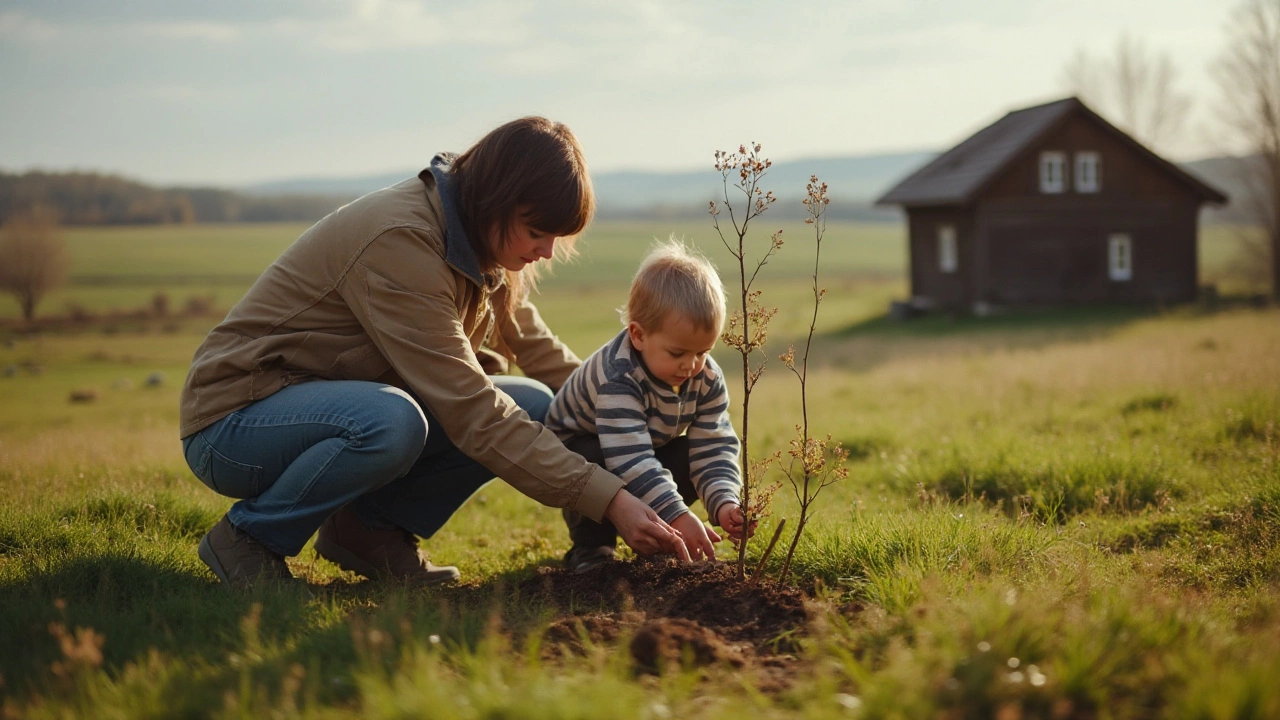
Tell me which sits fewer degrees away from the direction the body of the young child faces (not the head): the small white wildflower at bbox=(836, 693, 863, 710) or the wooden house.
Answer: the small white wildflower

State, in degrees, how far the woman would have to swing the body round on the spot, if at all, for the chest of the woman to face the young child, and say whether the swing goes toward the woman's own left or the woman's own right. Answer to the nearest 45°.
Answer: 0° — they already face them

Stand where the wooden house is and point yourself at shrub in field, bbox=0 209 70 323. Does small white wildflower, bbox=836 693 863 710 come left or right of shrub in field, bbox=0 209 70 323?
left

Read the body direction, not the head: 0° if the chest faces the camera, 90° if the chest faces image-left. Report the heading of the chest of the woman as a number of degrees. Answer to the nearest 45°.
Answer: approximately 270°

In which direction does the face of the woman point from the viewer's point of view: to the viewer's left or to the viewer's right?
to the viewer's right

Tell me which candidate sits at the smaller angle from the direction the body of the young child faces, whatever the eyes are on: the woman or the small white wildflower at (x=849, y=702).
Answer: the small white wildflower

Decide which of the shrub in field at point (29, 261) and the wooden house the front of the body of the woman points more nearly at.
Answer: the wooden house

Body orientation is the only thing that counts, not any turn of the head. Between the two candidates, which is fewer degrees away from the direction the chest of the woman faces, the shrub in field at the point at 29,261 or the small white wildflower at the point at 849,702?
the small white wildflower

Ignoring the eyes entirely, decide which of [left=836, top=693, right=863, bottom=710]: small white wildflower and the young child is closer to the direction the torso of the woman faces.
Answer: the young child
